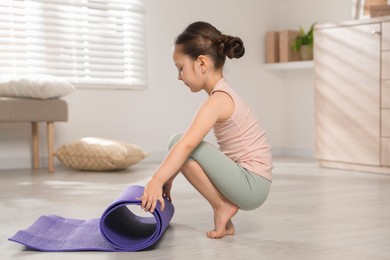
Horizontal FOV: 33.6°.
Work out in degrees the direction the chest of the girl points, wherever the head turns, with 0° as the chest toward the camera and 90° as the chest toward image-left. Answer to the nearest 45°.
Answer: approximately 90°

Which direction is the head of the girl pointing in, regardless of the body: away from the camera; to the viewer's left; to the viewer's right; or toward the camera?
to the viewer's left

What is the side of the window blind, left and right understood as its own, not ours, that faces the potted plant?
left

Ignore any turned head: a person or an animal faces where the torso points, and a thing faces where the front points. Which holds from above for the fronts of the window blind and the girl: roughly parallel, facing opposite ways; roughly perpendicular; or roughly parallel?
roughly perpendicular

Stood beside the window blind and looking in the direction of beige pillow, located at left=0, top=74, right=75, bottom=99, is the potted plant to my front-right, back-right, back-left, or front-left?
back-left

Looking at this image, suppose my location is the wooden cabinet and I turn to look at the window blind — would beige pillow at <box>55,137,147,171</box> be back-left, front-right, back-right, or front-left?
front-left

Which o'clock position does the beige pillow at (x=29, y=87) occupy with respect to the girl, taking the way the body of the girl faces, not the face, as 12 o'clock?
The beige pillow is roughly at 2 o'clock from the girl.

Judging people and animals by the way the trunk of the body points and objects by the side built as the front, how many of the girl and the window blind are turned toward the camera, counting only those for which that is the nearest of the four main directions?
1

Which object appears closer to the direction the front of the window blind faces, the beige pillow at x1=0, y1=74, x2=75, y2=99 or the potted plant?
the beige pillow

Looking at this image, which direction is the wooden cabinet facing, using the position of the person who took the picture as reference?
facing the viewer and to the left of the viewer

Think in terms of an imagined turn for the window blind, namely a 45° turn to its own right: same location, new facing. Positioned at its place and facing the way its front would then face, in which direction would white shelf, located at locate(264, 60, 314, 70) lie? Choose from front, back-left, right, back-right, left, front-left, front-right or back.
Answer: back-left

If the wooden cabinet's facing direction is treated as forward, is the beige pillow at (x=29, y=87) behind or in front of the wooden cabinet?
in front

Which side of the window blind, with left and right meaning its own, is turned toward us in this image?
front
